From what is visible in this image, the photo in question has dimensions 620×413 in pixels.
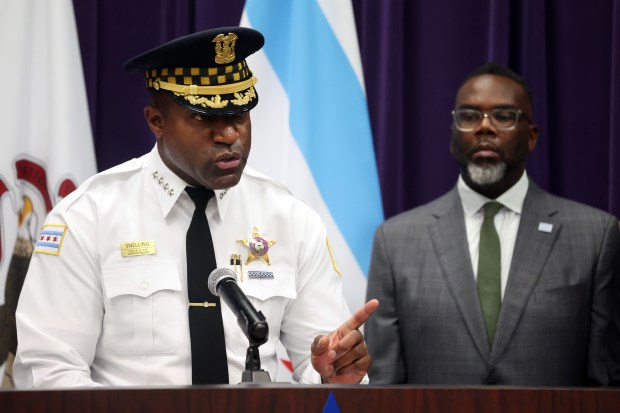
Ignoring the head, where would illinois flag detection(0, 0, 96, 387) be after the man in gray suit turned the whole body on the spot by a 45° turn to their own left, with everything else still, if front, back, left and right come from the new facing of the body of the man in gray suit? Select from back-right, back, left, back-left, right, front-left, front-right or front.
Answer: back-right

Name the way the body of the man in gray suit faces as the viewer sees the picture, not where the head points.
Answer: toward the camera

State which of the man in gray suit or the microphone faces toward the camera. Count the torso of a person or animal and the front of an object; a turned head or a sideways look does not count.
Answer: the man in gray suit

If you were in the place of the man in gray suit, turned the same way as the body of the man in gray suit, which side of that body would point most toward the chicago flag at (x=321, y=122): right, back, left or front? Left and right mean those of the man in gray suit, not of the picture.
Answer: right

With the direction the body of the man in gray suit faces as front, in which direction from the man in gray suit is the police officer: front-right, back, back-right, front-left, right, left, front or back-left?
front-right

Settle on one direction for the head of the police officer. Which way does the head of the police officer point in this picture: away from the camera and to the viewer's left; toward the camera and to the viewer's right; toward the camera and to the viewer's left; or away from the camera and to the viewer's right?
toward the camera and to the viewer's right

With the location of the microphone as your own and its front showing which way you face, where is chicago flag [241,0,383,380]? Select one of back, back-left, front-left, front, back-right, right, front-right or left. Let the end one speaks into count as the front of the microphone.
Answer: front-right

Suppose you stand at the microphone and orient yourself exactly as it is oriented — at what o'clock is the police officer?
The police officer is roughly at 1 o'clock from the microphone.

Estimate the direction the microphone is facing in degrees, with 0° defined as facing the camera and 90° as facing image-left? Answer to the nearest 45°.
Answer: approximately 135°

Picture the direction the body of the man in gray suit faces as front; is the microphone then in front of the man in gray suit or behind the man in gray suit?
in front
